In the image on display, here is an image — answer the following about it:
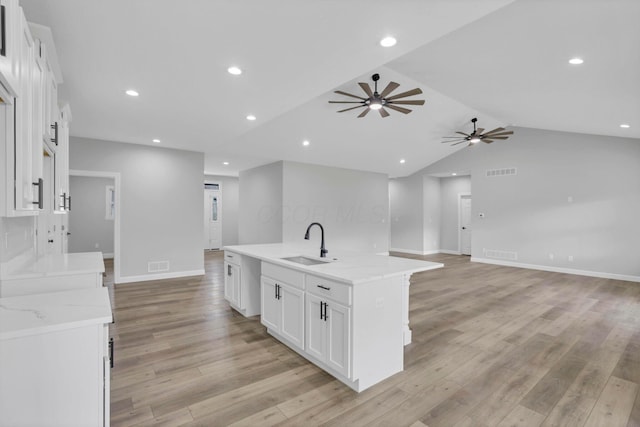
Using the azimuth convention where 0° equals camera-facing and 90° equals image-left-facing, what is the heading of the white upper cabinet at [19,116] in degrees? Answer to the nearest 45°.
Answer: approximately 270°

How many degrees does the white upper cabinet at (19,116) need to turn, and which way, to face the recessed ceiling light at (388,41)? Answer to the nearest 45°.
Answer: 0° — it already faces it
